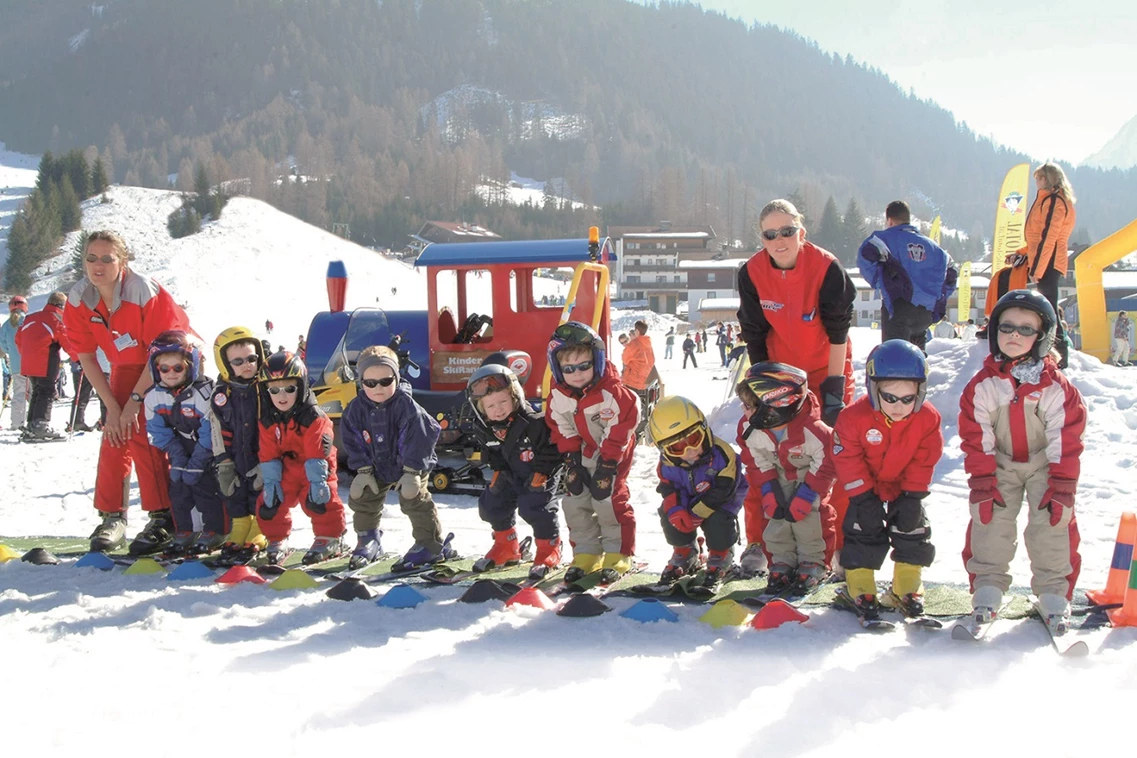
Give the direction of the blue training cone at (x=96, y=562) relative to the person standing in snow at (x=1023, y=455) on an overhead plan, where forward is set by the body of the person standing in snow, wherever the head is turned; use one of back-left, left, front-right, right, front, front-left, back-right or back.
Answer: right

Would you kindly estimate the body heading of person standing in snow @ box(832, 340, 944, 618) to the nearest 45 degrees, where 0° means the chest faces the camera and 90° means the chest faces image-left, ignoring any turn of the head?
approximately 0°

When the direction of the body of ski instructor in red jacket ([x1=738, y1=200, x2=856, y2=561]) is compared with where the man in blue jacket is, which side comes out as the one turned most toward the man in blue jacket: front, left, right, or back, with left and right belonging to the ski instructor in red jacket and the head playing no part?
back

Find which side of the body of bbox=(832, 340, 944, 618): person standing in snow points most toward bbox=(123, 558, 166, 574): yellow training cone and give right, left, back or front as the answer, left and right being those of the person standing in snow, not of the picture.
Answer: right

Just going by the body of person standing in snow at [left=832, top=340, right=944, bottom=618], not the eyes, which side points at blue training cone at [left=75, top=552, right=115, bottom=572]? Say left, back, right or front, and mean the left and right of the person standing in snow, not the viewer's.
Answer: right

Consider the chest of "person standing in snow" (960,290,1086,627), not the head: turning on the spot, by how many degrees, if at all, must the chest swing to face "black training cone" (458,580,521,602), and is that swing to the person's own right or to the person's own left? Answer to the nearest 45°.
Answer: approximately 90° to the person's own right

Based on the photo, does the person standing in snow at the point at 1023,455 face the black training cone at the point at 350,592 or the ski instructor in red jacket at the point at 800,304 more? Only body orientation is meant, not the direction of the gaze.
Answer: the black training cone
